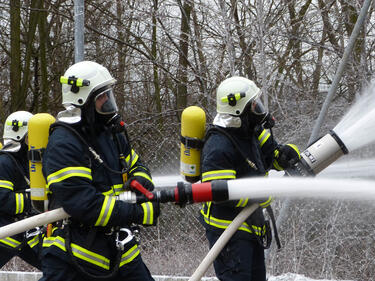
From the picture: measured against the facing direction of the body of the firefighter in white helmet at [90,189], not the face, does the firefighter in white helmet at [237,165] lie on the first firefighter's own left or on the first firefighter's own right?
on the first firefighter's own left

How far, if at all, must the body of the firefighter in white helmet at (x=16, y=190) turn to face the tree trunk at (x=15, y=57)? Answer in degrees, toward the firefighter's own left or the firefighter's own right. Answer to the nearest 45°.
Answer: approximately 90° to the firefighter's own left

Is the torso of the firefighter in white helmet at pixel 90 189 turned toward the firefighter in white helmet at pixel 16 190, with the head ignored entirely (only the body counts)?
no

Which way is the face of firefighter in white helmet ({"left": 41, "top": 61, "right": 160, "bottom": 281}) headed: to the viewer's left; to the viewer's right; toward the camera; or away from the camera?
to the viewer's right

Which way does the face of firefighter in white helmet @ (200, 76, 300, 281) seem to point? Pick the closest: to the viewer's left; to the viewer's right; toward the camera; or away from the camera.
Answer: to the viewer's right

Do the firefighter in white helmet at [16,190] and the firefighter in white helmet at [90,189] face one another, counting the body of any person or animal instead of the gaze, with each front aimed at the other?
no

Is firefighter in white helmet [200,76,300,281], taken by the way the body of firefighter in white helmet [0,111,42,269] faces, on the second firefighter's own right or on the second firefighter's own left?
on the second firefighter's own right

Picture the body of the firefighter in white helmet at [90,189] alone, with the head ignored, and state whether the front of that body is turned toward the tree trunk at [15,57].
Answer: no

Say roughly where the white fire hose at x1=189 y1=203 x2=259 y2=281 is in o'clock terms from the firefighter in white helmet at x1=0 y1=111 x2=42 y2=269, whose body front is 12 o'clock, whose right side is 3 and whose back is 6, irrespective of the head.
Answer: The white fire hose is roughly at 2 o'clock from the firefighter in white helmet.

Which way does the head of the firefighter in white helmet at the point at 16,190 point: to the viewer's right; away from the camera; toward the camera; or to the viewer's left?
to the viewer's right

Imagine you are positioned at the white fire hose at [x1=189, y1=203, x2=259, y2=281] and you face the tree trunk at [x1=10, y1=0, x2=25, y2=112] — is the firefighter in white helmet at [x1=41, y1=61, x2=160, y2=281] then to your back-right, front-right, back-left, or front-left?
front-left

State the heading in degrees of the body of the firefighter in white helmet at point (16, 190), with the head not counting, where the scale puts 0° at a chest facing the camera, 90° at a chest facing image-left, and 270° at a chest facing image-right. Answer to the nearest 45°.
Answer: approximately 270°

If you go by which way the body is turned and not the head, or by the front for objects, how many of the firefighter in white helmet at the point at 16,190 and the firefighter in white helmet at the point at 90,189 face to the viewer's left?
0

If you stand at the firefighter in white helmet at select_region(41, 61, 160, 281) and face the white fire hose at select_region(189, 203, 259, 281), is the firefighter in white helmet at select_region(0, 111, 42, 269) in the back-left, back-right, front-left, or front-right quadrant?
back-left
